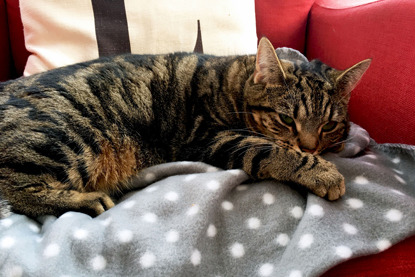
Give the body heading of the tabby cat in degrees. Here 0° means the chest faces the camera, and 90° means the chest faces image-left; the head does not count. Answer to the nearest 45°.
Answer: approximately 270°
